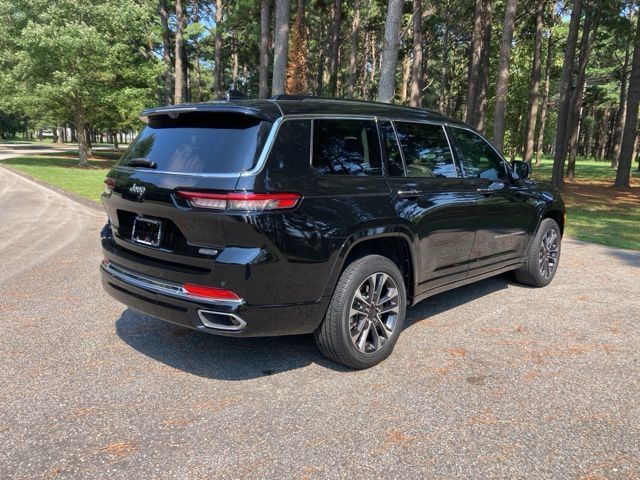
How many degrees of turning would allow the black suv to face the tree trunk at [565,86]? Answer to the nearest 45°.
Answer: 0° — it already faces it

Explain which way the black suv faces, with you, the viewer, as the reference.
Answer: facing away from the viewer and to the right of the viewer
